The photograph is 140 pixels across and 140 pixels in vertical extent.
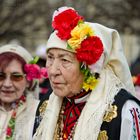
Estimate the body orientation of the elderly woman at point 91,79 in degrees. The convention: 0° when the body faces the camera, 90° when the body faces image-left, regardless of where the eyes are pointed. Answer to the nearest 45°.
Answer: approximately 45°

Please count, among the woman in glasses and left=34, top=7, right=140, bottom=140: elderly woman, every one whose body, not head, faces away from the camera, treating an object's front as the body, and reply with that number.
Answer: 0

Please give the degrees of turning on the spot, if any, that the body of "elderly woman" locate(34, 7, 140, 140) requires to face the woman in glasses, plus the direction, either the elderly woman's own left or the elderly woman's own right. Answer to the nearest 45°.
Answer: approximately 90° to the elderly woman's own right

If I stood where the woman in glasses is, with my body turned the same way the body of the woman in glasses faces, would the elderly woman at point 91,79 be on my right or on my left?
on my left

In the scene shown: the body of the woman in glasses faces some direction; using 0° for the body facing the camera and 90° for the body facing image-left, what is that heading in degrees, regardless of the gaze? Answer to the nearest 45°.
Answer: approximately 45°
